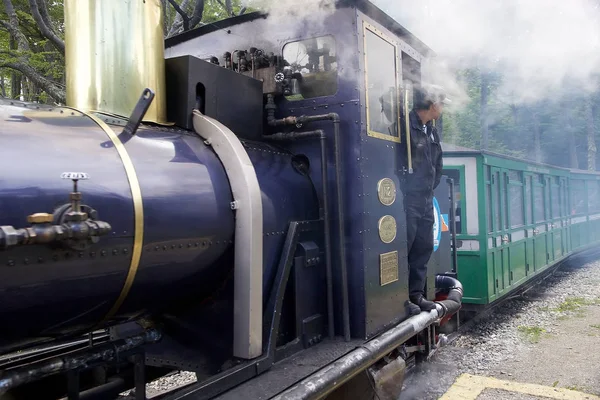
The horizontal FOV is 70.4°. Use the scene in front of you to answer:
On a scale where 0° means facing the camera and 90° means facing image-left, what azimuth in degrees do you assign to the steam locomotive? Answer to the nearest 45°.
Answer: approximately 45°

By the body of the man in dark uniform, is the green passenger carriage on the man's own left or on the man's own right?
on the man's own left

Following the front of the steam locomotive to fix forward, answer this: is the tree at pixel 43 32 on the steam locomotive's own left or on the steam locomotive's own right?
on the steam locomotive's own right
